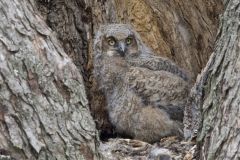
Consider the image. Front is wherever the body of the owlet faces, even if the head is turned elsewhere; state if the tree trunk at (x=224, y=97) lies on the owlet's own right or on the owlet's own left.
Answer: on the owlet's own left

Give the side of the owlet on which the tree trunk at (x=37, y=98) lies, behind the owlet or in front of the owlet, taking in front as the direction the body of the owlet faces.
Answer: in front

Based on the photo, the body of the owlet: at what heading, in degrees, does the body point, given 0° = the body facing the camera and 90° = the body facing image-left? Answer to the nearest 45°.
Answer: approximately 45°
